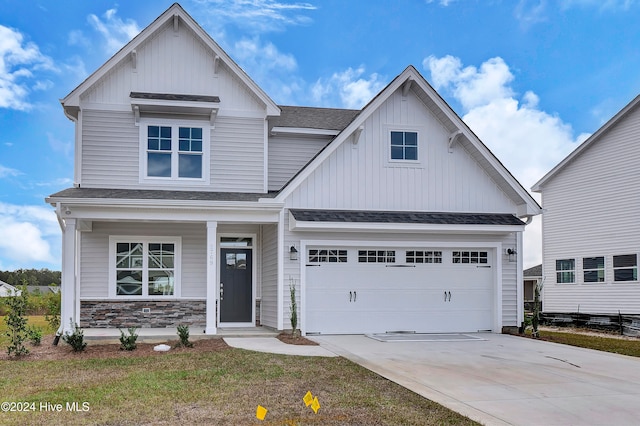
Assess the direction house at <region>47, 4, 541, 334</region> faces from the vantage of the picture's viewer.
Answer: facing the viewer

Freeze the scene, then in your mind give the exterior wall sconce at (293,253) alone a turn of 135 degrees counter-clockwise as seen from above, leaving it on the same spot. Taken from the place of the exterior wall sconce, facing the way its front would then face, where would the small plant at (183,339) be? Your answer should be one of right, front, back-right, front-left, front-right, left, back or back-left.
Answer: back

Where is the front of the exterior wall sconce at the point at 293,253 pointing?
toward the camera

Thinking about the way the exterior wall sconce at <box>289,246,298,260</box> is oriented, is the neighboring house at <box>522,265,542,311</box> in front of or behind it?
behind

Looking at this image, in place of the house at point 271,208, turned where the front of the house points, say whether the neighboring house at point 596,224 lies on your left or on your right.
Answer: on your left

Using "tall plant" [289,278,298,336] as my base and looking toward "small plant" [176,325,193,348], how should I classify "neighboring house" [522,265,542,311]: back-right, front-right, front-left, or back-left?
back-right

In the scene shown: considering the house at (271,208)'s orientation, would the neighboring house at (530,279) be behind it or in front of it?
behind
